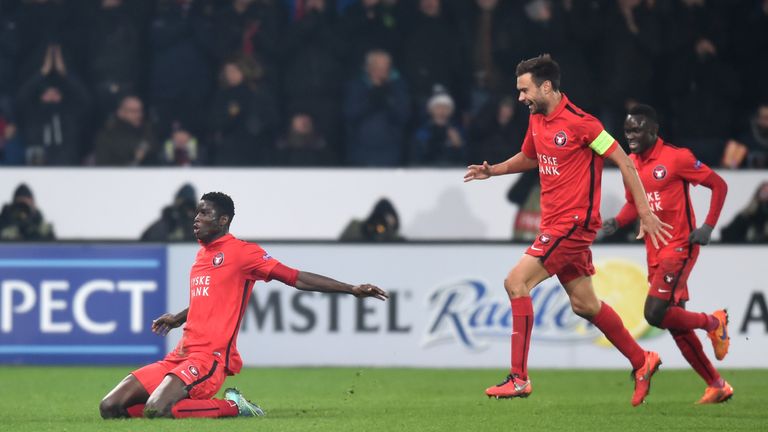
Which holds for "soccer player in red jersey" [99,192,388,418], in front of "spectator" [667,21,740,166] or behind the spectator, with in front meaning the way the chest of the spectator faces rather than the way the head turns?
in front

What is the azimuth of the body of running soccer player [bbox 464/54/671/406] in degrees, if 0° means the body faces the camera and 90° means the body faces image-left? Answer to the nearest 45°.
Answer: approximately 45°

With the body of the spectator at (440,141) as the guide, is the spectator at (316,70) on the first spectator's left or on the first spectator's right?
on the first spectator's right

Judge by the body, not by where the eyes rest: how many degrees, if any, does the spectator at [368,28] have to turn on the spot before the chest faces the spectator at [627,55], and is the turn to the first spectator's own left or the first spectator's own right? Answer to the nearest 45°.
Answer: approximately 90° to the first spectator's own left

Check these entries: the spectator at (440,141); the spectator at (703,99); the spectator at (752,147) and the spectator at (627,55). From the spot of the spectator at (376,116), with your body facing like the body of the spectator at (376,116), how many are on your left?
4

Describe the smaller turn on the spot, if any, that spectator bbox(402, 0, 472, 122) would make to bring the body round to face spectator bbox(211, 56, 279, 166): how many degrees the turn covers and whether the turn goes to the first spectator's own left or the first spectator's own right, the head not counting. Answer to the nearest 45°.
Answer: approximately 90° to the first spectator's own right

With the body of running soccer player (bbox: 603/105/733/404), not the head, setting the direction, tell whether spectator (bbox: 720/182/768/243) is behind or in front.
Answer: behind
